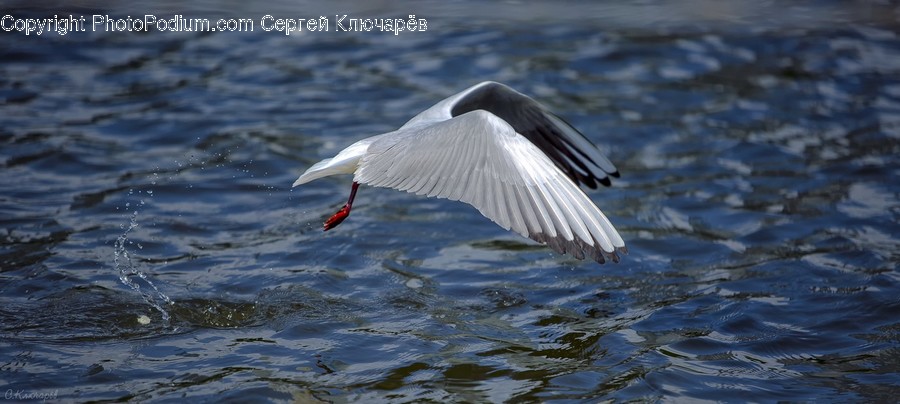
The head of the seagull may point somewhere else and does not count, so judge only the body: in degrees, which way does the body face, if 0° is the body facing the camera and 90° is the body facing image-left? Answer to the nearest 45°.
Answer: approximately 270°

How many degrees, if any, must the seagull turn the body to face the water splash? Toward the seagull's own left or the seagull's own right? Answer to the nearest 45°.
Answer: approximately 180°
